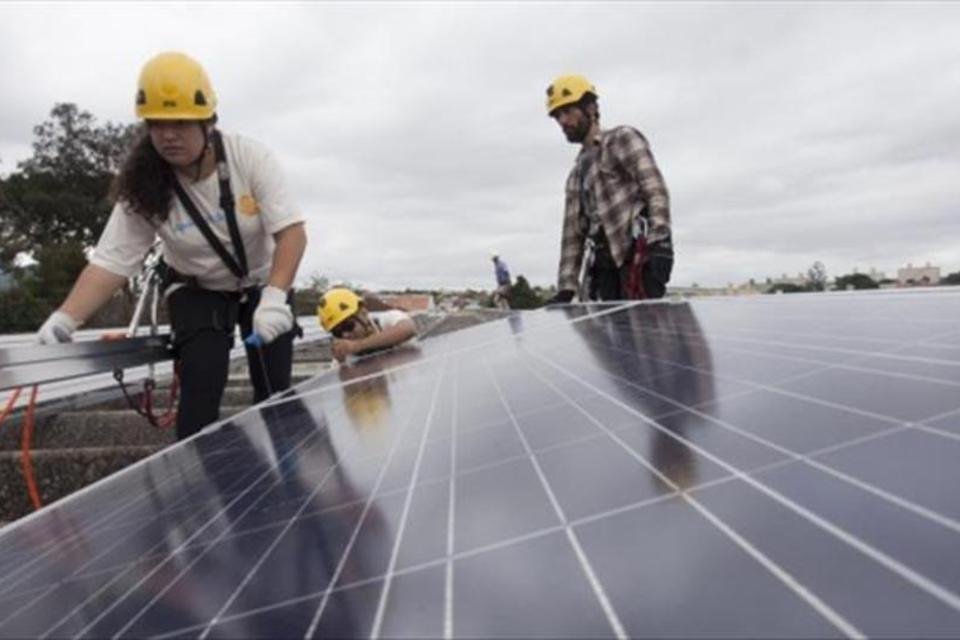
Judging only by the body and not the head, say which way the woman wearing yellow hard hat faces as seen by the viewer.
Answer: toward the camera

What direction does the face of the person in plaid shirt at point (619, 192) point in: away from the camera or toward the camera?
toward the camera

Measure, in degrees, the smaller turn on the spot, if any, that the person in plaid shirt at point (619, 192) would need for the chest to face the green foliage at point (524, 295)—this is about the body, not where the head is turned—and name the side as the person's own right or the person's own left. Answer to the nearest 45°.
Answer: approximately 135° to the person's own right

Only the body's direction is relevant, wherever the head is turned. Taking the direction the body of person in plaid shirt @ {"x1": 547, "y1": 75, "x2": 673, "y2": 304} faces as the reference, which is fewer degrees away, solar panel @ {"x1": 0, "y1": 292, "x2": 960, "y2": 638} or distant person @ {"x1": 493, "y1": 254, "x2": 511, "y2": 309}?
the solar panel

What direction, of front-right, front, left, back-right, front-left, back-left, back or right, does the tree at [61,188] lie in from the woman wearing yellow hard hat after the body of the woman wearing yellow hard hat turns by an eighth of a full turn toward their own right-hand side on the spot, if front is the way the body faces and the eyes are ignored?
back-right

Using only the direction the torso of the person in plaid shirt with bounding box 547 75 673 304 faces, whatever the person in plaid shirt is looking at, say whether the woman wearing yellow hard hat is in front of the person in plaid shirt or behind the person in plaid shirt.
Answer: in front

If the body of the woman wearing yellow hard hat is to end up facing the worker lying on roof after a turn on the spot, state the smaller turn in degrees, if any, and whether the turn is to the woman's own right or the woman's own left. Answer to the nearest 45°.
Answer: approximately 135° to the woman's own left

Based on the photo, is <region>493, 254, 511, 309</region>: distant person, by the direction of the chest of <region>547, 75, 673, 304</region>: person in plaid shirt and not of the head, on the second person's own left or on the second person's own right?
on the second person's own right

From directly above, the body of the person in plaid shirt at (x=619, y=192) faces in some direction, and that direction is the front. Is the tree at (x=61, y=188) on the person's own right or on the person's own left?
on the person's own right

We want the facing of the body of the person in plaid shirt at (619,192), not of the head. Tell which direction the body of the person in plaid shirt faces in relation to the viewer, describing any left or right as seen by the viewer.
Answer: facing the viewer and to the left of the viewer

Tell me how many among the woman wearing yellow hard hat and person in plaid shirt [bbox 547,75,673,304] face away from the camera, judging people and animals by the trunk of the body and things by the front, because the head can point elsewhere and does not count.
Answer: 0
